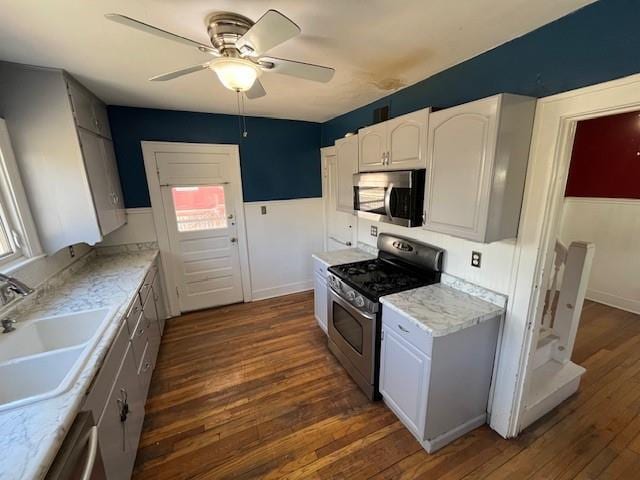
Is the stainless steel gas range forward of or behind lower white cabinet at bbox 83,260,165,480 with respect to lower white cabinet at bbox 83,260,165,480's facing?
forward

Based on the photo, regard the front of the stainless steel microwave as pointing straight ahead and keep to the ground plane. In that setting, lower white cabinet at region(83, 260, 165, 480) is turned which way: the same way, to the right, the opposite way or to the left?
the opposite way

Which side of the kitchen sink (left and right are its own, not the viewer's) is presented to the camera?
right

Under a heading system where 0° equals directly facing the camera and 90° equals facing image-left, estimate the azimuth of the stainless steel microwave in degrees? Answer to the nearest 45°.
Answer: approximately 45°

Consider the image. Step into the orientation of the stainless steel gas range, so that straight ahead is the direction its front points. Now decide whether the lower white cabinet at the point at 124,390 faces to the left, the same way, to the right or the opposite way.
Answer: the opposite way

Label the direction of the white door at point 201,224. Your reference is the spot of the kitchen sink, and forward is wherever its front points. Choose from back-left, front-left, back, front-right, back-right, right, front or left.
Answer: front-left

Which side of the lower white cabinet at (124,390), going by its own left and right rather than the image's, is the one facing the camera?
right

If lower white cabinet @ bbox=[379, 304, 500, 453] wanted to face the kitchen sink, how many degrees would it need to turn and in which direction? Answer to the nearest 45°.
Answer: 0° — it already faces it

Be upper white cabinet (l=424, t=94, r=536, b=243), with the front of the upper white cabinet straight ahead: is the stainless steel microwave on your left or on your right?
on your right

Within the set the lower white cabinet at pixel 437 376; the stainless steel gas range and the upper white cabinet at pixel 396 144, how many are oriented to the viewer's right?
0

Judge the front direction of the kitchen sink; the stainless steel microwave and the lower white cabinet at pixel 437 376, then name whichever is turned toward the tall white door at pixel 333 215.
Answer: the kitchen sink

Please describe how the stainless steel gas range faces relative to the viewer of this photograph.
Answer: facing the viewer and to the left of the viewer

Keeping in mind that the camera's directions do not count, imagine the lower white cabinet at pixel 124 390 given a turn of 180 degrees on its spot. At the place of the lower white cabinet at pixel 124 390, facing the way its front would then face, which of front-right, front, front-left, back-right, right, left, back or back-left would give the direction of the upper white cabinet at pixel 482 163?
back-left

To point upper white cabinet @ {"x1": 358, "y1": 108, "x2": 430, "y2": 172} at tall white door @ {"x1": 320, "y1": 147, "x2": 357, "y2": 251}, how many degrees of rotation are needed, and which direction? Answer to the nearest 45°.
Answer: approximately 90° to its right

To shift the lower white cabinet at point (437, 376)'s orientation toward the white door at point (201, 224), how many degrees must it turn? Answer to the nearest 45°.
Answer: approximately 45° to its right
